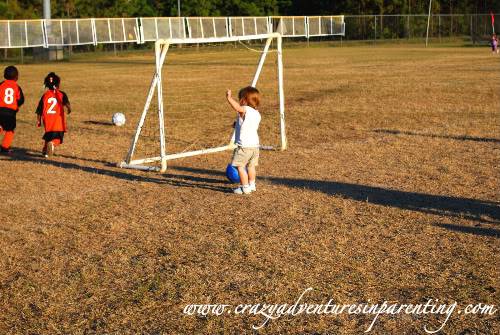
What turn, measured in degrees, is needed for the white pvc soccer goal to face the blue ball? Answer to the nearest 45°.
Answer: approximately 45° to its right

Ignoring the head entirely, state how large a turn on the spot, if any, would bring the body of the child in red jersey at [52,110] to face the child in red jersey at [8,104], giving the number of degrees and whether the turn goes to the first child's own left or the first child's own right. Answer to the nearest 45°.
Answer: approximately 45° to the first child's own left

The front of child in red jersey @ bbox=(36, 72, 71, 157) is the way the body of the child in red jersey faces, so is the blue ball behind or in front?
behind

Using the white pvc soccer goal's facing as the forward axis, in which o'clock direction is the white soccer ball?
The white soccer ball is roughly at 7 o'clock from the white pvc soccer goal.

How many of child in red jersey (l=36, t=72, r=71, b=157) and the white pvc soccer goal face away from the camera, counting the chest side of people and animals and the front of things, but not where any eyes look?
1

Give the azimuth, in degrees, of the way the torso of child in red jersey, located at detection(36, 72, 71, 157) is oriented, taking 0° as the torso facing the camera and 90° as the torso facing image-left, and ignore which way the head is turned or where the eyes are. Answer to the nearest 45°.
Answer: approximately 180°

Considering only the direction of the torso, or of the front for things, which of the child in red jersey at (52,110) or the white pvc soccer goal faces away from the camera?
the child in red jersey

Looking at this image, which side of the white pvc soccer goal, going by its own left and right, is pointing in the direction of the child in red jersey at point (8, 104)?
back

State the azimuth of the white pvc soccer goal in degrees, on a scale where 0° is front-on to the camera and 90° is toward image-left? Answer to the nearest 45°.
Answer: approximately 315°

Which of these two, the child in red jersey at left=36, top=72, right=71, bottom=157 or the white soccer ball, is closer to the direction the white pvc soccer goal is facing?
the child in red jersey

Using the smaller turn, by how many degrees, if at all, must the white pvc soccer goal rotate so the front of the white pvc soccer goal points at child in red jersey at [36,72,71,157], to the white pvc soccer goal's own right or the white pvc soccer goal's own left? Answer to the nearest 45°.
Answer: approximately 90° to the white pvc soccer goal's own right
